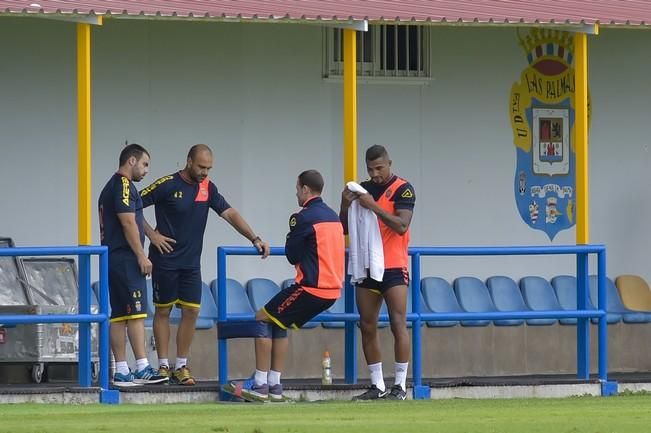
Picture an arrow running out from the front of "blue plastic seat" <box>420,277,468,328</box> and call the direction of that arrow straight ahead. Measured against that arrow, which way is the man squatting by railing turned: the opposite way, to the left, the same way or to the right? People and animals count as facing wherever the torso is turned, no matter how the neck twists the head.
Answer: to the right

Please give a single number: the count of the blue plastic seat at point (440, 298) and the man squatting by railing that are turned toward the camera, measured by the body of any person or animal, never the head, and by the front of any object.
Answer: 1

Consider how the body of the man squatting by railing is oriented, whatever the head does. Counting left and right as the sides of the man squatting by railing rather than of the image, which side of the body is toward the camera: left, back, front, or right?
left

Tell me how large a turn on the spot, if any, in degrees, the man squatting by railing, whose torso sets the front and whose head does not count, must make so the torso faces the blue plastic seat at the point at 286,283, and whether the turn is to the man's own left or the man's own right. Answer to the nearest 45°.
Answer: approximately 90° to the man's own right

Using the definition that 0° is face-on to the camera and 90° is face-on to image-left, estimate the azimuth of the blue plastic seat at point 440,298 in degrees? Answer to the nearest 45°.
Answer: approximately 0°

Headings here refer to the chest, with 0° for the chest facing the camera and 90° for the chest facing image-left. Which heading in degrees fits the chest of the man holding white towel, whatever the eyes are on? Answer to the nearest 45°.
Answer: approximately 45°
